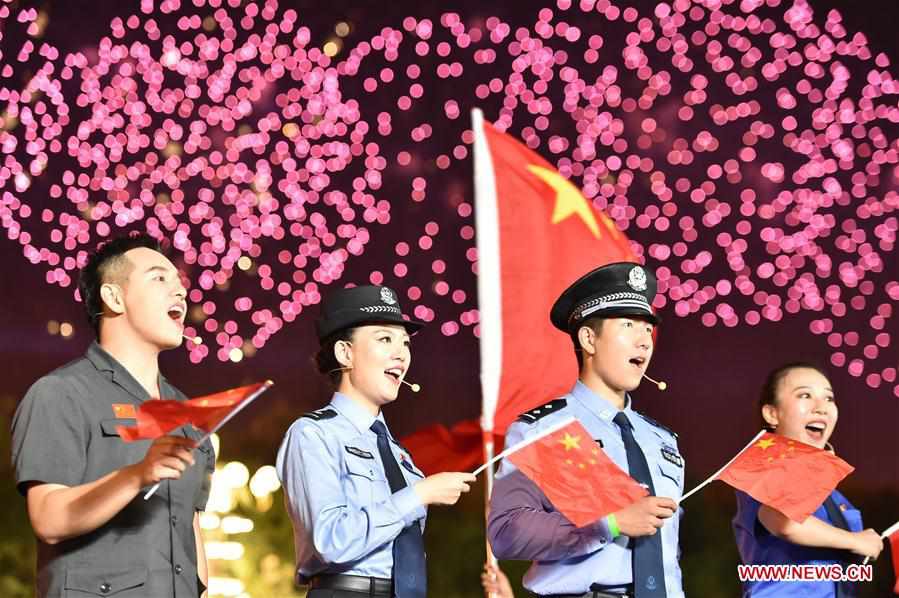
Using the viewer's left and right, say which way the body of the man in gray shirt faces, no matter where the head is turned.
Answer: facing the viewer and to the right of the viewer

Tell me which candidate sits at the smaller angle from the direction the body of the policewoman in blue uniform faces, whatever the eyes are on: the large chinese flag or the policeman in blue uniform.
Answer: the policeman in blue uniform

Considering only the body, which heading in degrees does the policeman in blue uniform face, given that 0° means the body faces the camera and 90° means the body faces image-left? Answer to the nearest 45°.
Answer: approximately 315°

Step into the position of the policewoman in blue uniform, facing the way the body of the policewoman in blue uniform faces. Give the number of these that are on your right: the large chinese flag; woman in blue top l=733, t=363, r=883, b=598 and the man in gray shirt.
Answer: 1

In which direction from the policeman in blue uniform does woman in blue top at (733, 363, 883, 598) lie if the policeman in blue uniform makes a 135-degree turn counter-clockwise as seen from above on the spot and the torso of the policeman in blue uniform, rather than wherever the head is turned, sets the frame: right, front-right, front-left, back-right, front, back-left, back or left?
front-right

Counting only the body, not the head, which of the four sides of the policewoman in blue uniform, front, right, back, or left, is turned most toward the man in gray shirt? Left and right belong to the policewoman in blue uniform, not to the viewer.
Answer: right

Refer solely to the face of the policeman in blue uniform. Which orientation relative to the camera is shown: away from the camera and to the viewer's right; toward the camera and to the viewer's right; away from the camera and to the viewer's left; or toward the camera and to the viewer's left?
toward the camera and to the viewer's right

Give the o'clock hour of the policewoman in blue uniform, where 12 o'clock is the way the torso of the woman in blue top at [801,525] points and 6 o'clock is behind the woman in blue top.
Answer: The policewoman in blue uniform is roughly at 3 o'clock from the woman in blue top.

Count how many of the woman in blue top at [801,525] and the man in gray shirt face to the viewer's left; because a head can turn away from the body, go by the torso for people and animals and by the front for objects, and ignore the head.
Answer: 0

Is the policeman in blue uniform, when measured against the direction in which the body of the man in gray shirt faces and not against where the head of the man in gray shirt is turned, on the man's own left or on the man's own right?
on the man's own left

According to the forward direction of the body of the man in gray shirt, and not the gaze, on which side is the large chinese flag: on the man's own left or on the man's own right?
on the man's own left
